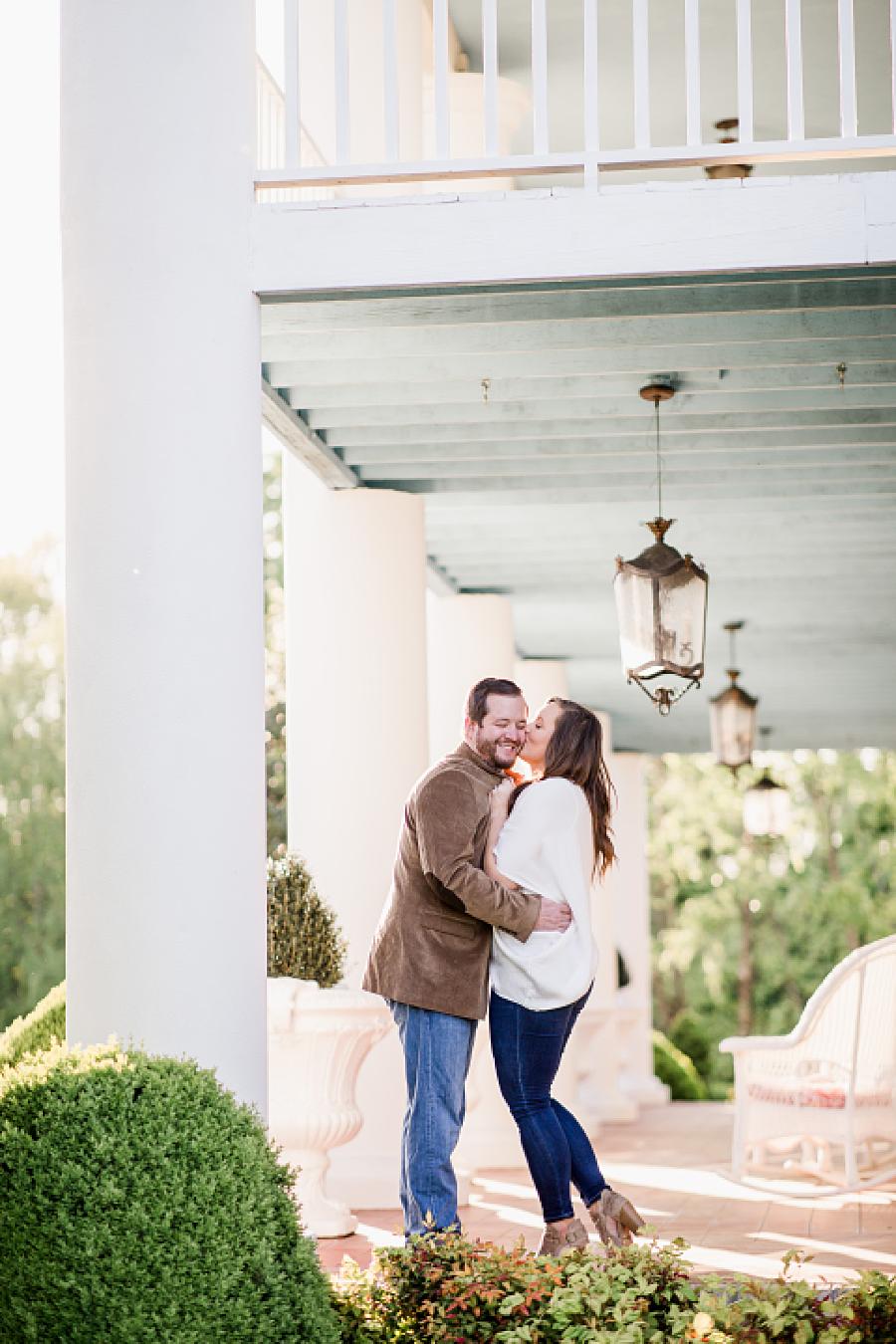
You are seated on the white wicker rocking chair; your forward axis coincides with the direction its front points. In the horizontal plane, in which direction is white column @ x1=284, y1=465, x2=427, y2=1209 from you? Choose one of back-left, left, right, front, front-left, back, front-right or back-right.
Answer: front-left

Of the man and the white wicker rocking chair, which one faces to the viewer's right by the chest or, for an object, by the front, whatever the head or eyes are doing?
the man

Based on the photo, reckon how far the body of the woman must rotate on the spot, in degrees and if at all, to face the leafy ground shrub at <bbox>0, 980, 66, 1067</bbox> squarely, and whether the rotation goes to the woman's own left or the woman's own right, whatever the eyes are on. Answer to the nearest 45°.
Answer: approximately 45° to the woman's own right

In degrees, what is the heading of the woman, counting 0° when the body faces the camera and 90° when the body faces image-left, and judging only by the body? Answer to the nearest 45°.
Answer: approximately 90°

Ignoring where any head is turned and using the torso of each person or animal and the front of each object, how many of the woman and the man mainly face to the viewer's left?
1

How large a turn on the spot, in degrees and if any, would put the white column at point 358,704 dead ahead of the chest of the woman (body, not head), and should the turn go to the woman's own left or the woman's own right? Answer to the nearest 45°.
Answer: approximately 90° to the woman's own right

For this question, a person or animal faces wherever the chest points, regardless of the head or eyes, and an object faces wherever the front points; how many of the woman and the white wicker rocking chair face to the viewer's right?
0

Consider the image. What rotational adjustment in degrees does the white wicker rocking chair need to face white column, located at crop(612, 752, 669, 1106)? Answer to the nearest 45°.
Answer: approximately 45° to its right

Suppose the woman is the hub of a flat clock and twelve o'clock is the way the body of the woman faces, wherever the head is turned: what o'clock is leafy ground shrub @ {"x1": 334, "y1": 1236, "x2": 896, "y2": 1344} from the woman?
The leafy ground shrub is roughly at 9 o'clock from the woman.

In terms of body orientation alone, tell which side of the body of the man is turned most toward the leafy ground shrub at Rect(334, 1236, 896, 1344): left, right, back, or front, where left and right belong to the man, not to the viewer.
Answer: right

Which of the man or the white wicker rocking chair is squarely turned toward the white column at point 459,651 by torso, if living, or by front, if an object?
the white wicker rocking chair

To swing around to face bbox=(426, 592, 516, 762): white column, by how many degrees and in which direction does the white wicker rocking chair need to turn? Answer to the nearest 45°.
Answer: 0° — it already faces it

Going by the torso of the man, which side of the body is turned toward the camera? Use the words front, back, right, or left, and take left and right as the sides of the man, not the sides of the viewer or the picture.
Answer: right

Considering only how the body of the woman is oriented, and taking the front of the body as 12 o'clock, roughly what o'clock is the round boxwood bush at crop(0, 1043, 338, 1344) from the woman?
The round boxwood bush is roughly at 10 o'clock from the woman.
